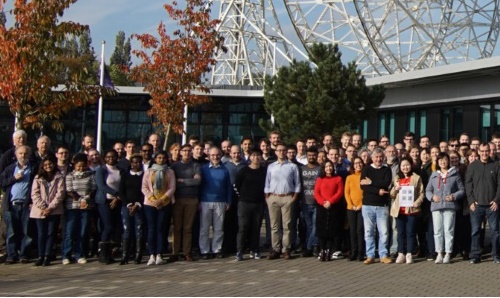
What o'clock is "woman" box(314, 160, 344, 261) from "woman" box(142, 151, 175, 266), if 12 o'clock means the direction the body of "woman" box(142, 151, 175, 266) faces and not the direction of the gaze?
"woman" box(314, 160, 344, 261) is roughly at 9 o'clock from "woman" box(142, 151, 175, 266).

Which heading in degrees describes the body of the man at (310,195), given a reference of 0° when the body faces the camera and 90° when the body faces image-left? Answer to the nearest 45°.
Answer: approximately 0°

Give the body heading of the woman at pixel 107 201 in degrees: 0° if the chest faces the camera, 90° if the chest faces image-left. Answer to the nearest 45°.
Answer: approximately 315°

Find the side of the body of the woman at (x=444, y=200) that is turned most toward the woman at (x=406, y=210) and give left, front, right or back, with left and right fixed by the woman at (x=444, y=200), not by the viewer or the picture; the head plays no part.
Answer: right

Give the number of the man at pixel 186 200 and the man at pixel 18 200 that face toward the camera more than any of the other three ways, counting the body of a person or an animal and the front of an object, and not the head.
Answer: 2

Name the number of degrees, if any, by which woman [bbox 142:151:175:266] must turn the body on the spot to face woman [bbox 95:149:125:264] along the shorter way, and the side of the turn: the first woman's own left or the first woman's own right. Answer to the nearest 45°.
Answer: approximately 90° to the first woman's own right

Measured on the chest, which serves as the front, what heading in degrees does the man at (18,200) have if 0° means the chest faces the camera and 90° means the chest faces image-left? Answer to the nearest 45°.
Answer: approximately 0°
